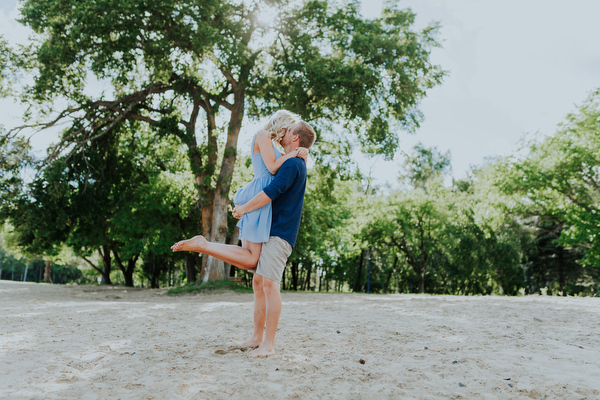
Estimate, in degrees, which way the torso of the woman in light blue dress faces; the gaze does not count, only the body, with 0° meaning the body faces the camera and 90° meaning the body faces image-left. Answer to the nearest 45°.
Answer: approximately 270°

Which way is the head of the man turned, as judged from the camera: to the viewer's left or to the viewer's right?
to the viewer's left

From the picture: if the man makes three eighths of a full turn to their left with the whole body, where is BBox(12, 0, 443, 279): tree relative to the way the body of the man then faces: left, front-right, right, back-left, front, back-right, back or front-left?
back-left

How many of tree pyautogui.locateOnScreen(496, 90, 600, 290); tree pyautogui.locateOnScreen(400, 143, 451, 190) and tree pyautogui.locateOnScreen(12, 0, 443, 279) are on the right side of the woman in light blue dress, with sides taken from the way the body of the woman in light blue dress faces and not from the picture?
0

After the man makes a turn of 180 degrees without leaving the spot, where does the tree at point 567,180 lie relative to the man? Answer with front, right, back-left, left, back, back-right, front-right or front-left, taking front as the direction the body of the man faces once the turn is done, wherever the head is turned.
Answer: front-left

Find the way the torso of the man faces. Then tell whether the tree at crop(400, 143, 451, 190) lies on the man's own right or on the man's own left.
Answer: on the man's own right

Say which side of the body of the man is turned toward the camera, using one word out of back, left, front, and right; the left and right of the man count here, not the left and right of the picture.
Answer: left
